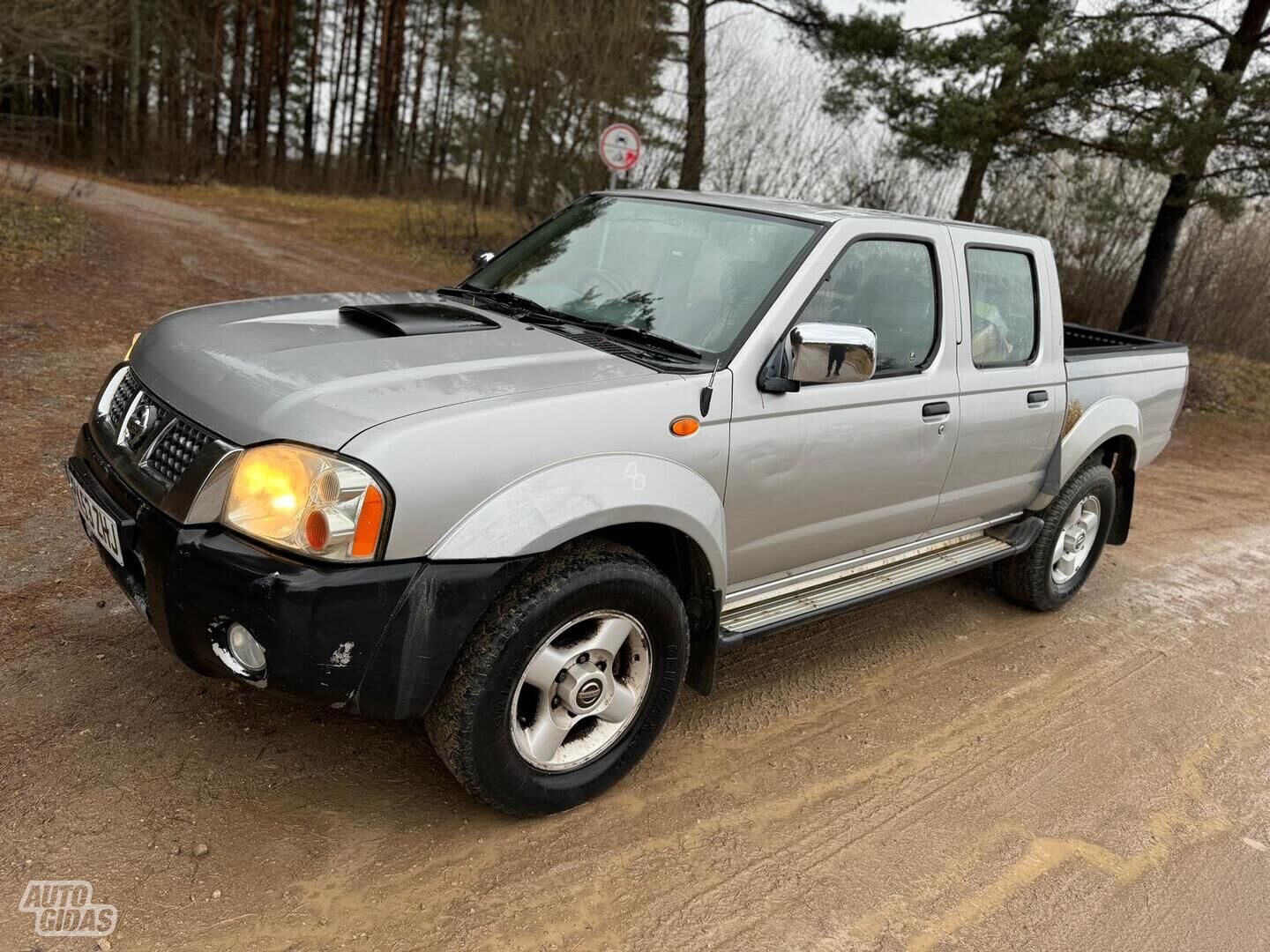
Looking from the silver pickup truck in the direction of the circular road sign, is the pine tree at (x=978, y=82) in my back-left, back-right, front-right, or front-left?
front-right

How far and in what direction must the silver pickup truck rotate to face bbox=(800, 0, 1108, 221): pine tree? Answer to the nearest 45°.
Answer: approximately 135° to its right

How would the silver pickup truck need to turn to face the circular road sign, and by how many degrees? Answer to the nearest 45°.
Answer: approximately 135° to its right

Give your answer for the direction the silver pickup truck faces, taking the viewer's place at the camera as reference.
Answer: facing the viewer and to the left of the viewer
